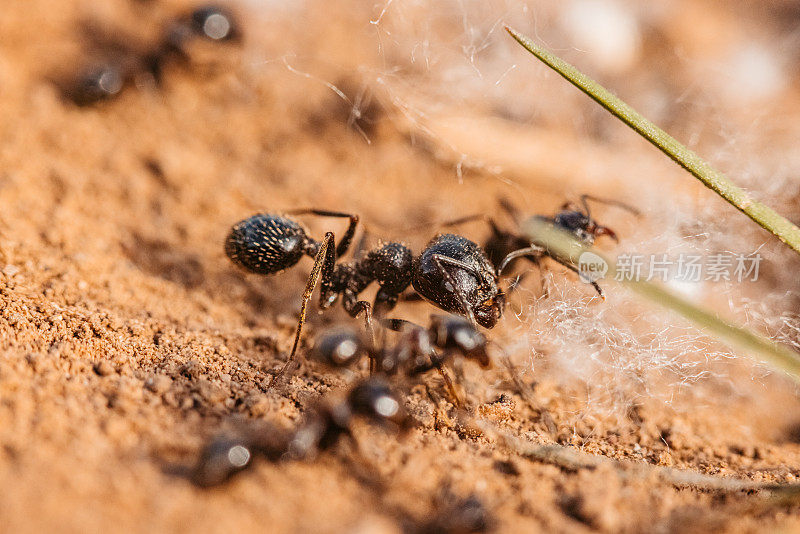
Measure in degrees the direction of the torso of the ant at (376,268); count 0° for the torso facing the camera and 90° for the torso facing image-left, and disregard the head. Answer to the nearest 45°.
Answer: approximately 270°

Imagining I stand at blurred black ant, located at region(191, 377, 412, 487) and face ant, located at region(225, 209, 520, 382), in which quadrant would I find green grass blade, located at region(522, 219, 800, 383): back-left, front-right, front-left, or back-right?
front-right

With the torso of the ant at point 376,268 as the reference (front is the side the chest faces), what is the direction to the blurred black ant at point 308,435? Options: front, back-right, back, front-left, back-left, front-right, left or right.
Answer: right

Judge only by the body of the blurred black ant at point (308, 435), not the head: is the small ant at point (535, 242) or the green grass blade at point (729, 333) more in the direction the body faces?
the green grass blade

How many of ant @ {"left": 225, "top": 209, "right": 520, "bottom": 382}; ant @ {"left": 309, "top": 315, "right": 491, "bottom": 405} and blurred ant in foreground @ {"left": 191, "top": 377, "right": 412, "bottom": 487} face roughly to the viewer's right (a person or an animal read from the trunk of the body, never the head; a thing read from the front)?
3

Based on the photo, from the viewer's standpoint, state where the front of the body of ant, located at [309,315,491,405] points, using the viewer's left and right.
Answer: facing to the right of the viewer

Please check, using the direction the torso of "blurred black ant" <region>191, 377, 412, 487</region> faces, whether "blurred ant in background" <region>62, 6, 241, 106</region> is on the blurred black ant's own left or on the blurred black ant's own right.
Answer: on the blurred black ant's own left

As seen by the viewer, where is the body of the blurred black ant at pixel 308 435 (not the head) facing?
to the viewer's right

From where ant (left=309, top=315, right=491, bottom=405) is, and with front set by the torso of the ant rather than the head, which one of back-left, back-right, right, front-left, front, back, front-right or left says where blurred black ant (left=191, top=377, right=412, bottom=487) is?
right
